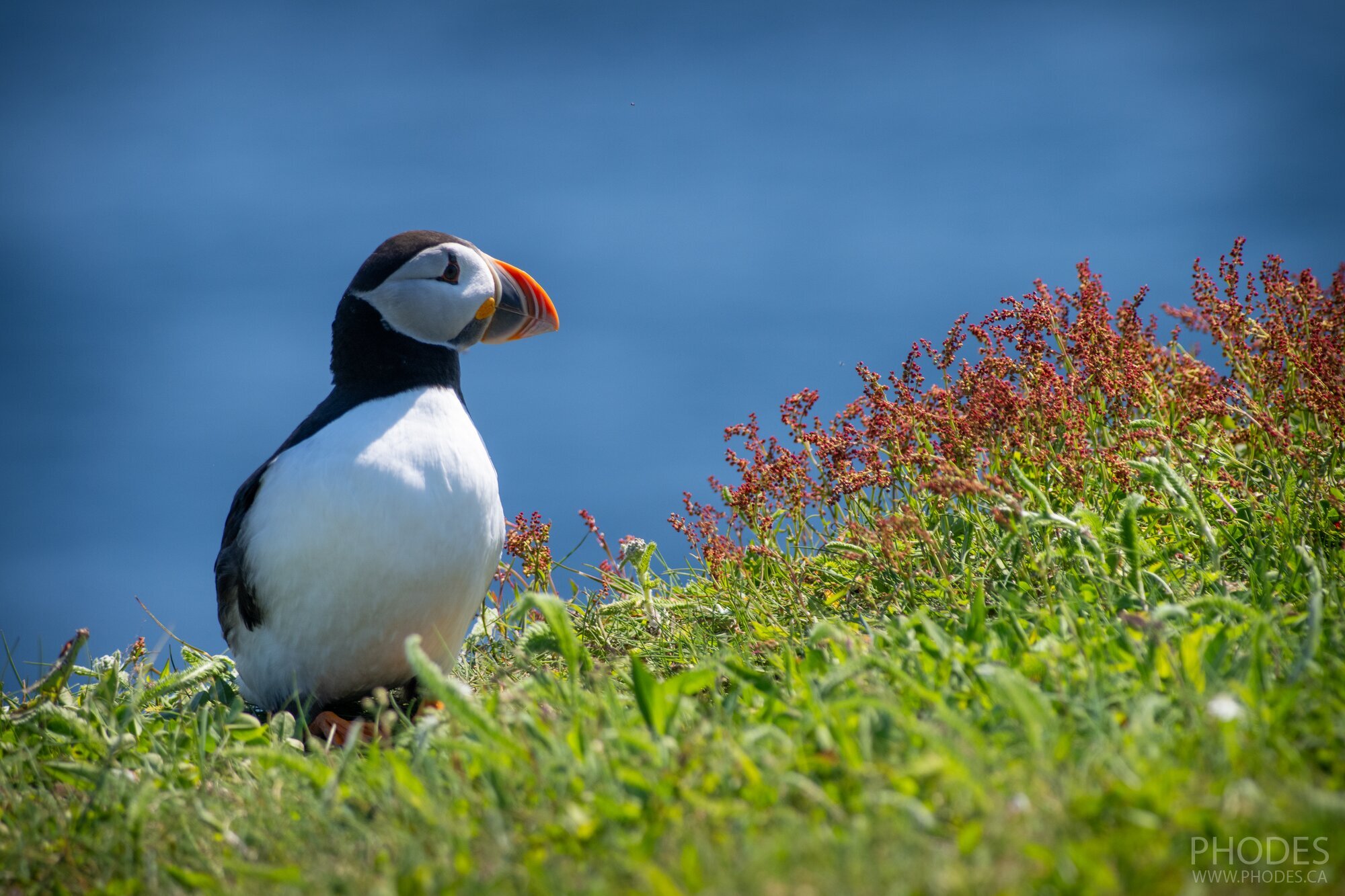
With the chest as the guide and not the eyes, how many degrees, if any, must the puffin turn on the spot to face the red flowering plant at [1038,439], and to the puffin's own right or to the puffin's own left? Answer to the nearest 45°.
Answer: approximately 45° to the puffin's own left

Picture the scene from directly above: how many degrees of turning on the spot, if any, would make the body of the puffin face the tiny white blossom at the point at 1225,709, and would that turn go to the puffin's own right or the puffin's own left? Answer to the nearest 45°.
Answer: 0° — it already faces it

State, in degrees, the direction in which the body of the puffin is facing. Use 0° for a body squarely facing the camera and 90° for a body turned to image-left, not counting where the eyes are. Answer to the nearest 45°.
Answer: approximately 315°
